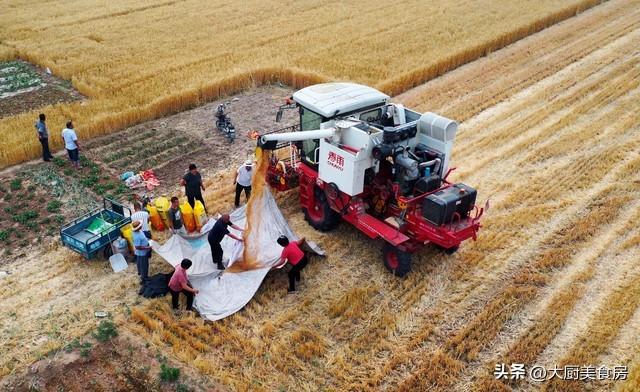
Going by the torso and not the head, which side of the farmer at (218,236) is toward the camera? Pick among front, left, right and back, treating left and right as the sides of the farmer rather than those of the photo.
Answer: right

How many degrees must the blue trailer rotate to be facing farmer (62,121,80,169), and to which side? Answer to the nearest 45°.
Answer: approximately 45° to its left

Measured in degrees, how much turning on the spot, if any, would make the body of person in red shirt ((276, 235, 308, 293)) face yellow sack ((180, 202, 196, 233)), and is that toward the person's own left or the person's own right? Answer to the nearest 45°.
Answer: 0° — they already face it

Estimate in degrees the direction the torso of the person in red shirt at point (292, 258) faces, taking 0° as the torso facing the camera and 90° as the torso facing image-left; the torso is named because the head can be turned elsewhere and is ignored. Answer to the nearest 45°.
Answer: approximately 135°

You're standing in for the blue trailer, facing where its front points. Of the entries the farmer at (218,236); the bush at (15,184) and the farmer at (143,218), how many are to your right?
2

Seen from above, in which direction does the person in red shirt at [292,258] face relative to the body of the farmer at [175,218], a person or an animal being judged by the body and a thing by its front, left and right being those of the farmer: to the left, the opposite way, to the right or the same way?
the opposite way

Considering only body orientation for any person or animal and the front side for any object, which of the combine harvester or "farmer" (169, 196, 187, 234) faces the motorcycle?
the combine harvester

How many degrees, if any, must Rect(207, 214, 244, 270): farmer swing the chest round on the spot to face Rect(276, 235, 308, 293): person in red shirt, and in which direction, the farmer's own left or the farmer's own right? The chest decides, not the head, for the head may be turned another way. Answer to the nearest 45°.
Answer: approximately 45° to the farmer's own right

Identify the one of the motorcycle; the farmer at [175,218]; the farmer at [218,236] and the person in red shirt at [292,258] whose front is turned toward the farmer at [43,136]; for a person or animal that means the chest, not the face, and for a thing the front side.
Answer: the person in red shirt

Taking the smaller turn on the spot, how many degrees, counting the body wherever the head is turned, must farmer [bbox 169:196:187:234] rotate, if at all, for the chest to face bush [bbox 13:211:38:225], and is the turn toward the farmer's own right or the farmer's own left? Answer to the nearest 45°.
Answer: approximately 180°

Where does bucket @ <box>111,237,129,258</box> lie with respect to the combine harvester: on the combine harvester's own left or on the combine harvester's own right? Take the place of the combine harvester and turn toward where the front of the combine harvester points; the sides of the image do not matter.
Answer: on the combine harvester's own left

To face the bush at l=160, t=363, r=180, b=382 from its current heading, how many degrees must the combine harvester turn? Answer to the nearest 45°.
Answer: approximately 90° to its left

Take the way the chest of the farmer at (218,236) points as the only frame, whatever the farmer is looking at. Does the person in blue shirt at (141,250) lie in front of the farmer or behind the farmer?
behind
